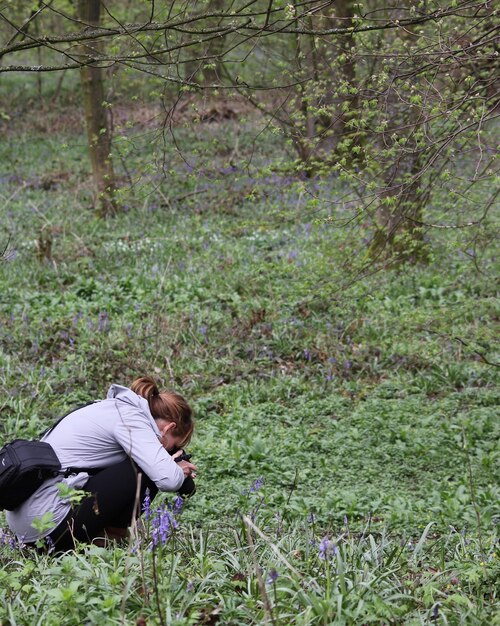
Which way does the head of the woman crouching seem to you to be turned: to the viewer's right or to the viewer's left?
to the viewer's right

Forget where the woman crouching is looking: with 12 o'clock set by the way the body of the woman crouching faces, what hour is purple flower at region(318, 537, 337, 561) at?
The purple flower is roughly at 2 o'clock from the woman crouching.

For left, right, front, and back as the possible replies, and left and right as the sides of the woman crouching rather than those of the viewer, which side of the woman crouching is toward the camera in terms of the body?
right
